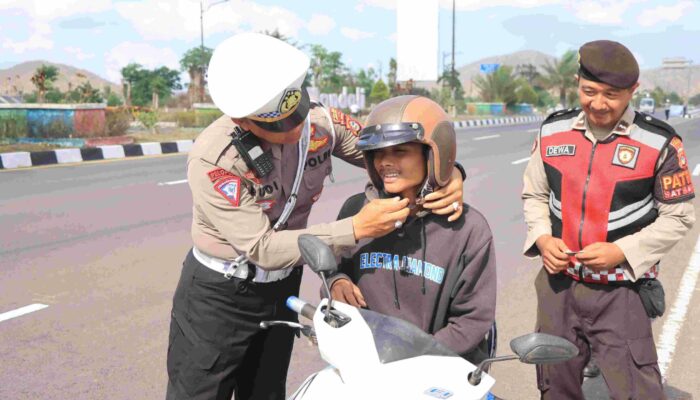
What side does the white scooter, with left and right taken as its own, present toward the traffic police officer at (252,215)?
right

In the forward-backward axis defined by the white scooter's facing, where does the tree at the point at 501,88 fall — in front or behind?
behind

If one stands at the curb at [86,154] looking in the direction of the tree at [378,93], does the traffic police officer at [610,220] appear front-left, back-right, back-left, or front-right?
back-right

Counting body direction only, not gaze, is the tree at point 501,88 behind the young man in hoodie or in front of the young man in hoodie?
behind

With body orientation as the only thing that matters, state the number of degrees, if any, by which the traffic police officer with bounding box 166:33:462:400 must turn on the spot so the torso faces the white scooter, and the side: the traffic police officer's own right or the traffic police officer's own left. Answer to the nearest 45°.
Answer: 0° — they already face it

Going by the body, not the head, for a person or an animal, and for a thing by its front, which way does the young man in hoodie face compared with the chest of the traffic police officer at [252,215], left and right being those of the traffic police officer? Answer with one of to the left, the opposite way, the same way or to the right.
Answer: to the right

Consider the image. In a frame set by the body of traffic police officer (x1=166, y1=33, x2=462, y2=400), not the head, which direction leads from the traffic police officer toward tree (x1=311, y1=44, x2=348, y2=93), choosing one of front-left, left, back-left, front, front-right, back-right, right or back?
back-left
